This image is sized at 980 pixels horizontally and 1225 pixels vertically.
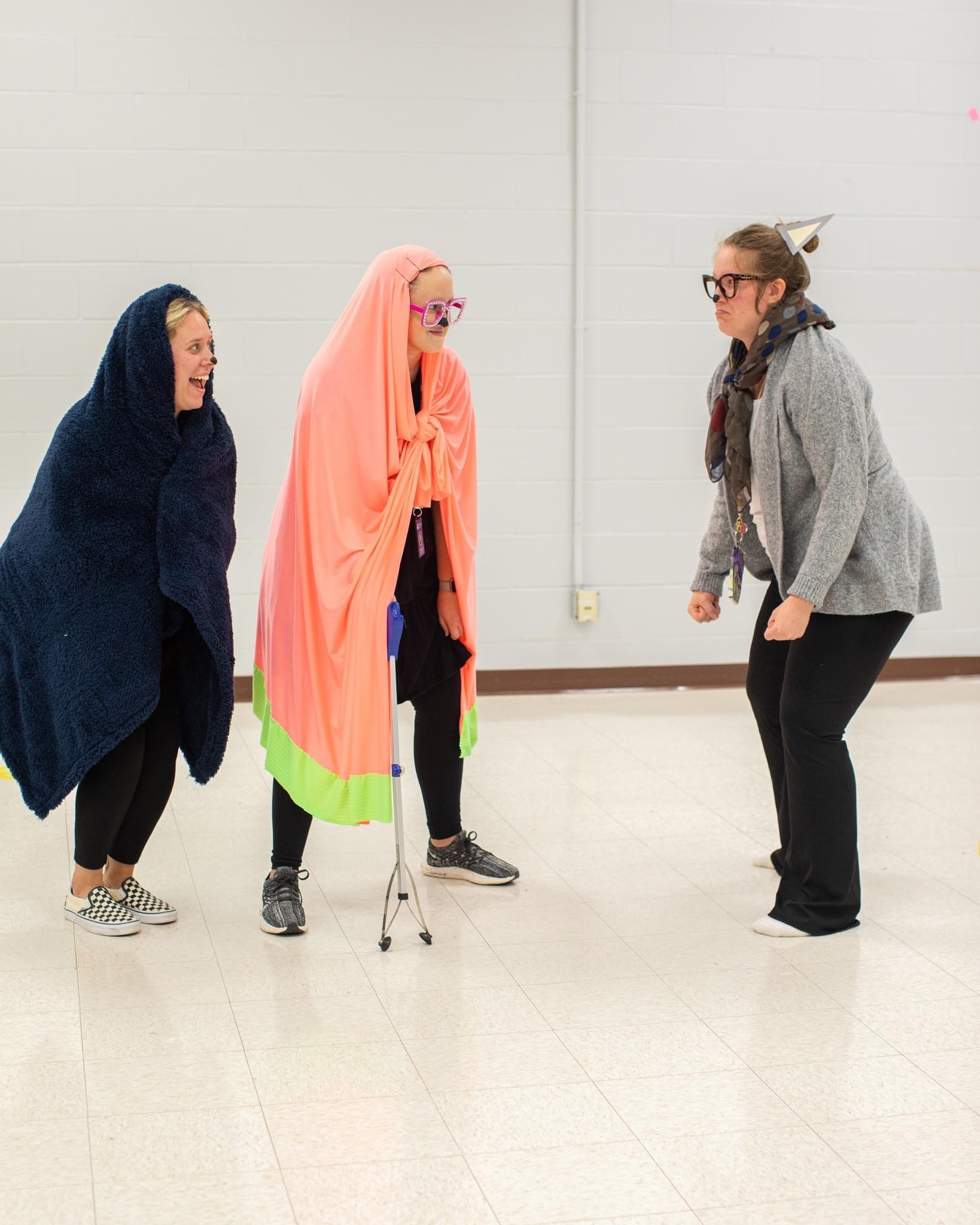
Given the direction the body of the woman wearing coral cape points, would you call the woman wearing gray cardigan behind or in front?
in front

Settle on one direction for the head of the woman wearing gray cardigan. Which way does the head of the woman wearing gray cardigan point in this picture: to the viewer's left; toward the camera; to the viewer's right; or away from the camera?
to the viewer's left

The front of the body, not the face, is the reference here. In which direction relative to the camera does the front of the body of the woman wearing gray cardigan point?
to the viewer's left

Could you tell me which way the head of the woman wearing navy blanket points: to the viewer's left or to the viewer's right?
to the viewer's right

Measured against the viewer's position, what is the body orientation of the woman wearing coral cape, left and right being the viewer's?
facing the viewer and to the right of the viewer

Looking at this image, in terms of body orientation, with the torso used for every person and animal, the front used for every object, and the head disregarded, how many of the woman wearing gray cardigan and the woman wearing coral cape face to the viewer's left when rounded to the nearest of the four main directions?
1

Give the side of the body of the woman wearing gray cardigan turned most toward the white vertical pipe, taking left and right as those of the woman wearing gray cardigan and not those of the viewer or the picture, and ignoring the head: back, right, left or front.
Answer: right
